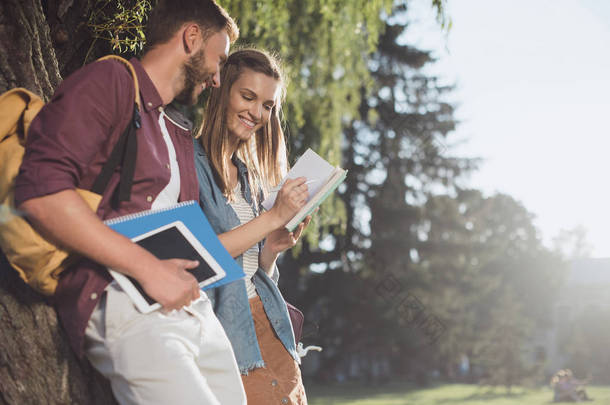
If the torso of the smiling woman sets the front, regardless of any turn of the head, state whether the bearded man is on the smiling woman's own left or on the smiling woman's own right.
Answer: on the smiling woman's own right

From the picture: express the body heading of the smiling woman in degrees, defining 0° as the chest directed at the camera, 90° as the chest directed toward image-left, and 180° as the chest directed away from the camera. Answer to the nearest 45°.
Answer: approximately 315°

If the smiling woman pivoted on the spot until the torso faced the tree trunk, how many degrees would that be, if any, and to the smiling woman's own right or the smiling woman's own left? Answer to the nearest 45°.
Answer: approximately 90° to the smiling woman's own right

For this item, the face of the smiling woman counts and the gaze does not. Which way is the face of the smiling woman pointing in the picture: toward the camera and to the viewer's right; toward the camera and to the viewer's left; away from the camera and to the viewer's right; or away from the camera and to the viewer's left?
toward the camera and to the viewer's right

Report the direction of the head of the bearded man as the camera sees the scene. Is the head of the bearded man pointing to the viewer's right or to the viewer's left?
to the viewer's right
